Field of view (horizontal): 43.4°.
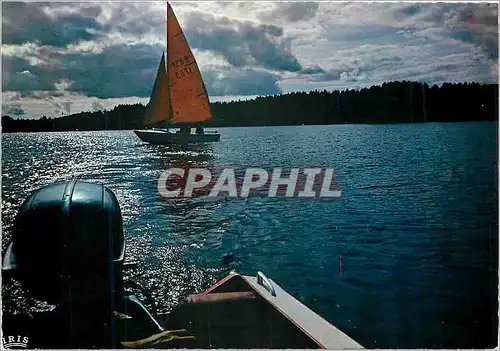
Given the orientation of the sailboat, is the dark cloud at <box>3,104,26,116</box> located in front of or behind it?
in front

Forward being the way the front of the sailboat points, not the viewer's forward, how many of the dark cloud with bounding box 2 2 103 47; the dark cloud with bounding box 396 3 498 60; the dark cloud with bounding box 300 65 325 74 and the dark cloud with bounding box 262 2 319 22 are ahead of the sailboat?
1

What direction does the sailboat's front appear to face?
to the viewer's left

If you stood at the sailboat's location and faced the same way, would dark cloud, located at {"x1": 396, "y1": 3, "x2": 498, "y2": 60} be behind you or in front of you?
behind

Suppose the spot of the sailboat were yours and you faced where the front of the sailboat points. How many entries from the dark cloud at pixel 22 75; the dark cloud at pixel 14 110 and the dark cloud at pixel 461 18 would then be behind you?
1

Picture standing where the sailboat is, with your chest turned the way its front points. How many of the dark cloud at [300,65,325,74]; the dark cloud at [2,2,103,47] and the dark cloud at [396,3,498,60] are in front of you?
1

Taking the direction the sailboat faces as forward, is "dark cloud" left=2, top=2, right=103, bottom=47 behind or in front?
in front
